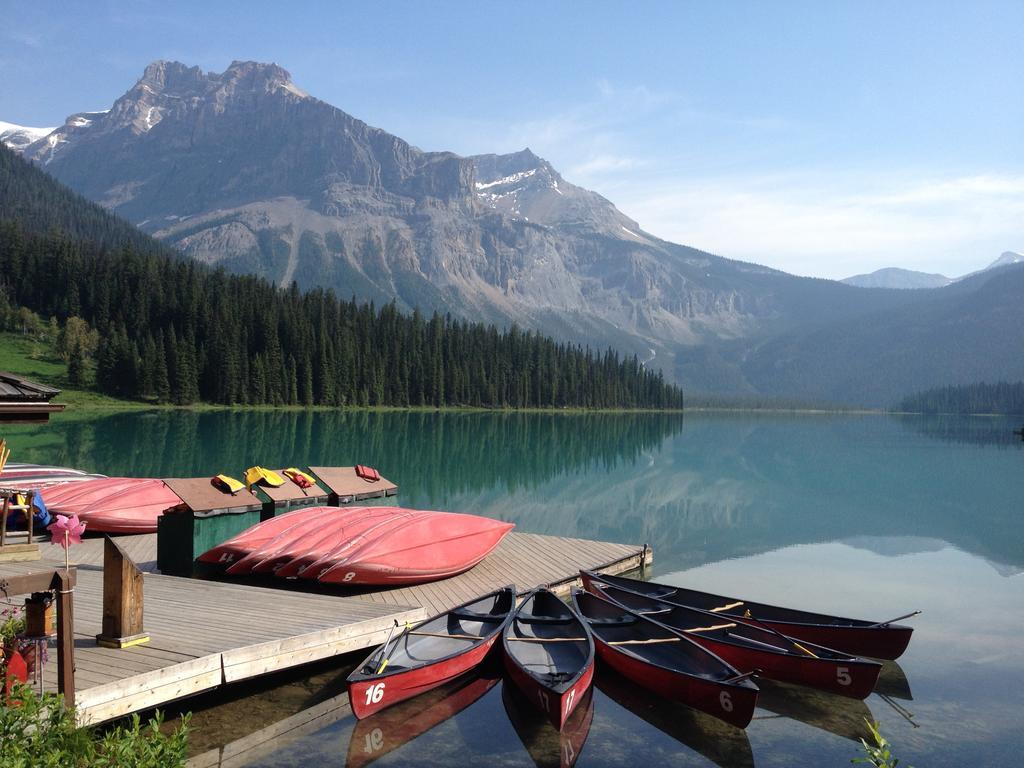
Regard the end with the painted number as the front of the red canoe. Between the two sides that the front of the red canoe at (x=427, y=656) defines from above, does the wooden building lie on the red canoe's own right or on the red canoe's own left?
on the red canoe's own right

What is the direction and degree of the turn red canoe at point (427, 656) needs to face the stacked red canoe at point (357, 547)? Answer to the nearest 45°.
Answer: approximately 135° to its right

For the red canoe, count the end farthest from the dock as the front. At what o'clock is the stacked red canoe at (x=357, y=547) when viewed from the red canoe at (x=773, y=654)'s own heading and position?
The stacked red canoe is roughly at 5 o'clock from the red canoe.

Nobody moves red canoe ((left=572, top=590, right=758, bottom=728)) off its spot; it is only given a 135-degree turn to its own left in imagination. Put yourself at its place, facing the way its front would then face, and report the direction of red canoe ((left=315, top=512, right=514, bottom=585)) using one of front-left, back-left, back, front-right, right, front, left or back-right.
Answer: front-left

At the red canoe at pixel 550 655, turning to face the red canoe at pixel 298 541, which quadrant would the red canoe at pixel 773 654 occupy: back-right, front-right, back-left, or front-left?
back-right

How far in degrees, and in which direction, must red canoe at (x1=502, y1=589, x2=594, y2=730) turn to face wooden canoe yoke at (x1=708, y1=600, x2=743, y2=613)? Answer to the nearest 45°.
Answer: approximately 135° to its left

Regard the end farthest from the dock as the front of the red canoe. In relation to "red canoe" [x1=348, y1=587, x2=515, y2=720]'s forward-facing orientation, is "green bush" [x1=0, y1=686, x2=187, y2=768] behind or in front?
in front

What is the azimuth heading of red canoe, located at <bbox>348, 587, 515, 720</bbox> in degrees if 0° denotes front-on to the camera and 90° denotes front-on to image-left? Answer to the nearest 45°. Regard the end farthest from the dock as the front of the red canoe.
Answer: approximately 45°

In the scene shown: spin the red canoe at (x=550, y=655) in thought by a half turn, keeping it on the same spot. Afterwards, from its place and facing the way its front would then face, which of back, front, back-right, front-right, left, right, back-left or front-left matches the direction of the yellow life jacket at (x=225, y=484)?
front-left

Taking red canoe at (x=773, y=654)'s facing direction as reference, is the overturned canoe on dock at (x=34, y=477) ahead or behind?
behind

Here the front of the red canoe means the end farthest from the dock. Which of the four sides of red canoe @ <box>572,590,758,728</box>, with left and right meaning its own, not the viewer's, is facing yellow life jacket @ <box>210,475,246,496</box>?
back
